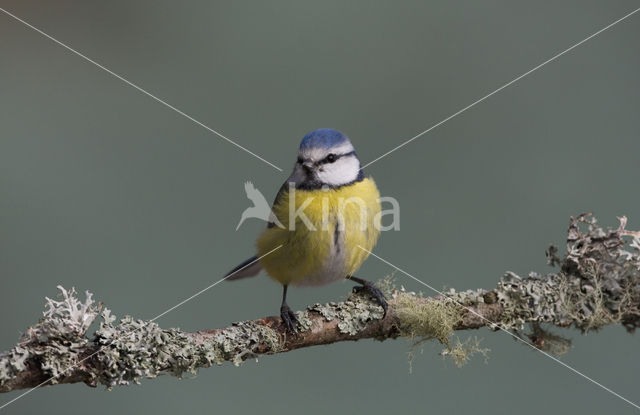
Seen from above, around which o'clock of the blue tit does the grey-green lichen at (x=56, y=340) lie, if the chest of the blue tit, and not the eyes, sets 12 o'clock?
The grey-green lichen is roughly at 3 o'clock from the blue tit.

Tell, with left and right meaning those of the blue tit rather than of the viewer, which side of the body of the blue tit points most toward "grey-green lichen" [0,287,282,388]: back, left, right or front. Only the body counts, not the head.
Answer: right

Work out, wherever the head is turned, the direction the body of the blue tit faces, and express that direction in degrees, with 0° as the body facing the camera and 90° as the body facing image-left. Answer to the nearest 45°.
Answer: approximately 315°
